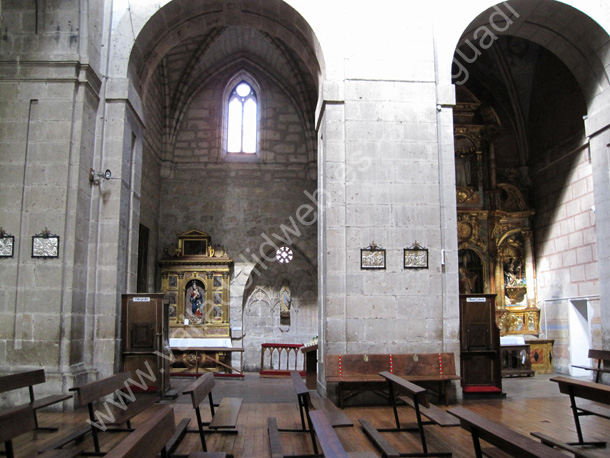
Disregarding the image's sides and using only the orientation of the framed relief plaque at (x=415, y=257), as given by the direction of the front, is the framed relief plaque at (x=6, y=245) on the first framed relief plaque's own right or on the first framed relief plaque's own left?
on the first framed relief plaque's own right

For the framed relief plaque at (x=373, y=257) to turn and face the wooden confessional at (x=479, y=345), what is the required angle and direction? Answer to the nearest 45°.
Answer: approximately 90° to its left

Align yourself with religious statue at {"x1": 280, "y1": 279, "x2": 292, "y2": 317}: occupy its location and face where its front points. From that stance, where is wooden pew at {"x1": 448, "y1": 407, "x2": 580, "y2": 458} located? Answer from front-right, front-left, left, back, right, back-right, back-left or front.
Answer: front

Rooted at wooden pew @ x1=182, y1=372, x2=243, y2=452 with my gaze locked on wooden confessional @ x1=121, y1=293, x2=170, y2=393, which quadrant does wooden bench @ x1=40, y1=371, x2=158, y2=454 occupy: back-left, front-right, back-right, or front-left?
front-left

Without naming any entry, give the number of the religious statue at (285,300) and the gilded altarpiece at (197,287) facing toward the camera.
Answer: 2

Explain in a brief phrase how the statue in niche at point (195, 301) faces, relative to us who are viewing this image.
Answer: facing the viewer

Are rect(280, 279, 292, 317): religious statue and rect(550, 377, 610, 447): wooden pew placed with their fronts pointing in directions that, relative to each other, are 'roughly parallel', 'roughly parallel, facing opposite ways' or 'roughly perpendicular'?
roughly perpendicular

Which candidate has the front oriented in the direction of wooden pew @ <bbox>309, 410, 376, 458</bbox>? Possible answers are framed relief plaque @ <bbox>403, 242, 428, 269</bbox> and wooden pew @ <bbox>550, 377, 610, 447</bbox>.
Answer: the framed relief plaque

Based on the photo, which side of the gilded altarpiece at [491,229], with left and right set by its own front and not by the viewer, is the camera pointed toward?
front

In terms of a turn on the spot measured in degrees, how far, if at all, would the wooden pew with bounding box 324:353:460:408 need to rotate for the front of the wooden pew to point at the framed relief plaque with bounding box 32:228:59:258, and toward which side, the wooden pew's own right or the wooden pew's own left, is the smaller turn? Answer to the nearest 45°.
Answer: approximately 90° to the wooden pew's own right

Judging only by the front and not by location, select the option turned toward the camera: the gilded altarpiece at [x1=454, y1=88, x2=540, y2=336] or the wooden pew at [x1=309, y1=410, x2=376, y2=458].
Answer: the gilded altarpiece

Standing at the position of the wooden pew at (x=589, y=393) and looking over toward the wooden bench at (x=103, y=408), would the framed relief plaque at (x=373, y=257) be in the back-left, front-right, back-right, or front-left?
front-right
